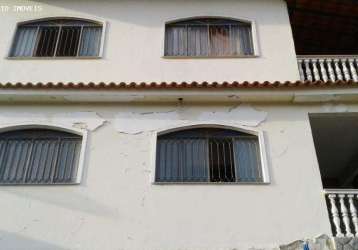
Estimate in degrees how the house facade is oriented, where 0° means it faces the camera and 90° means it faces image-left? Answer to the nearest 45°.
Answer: approximately 0°
